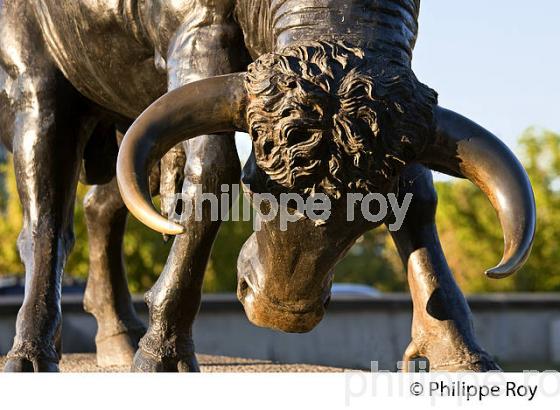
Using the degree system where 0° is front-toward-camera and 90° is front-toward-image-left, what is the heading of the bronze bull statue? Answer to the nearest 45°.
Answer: approximately 315°

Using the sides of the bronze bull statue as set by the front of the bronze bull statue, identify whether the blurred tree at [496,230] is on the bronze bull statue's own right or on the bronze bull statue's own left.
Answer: on the bronze bull statue's own left

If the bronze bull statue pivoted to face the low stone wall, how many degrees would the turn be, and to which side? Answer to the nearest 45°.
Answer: approximately 135° to its left
